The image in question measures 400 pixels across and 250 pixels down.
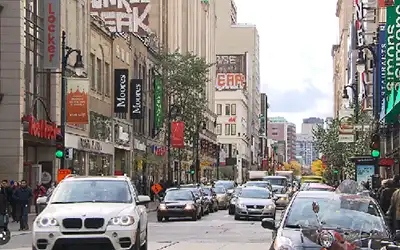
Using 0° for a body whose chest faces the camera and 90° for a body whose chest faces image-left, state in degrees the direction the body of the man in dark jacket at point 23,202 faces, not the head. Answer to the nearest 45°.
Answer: approximately 0°

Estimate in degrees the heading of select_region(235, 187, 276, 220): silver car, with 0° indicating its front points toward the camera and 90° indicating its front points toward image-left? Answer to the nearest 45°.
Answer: approximately 0°

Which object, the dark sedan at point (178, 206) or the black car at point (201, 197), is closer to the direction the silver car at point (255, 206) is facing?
the dark sedan

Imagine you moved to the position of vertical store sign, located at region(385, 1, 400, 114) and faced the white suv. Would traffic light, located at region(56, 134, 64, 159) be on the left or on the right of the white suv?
right

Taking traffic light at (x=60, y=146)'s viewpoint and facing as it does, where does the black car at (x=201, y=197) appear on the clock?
The black car is roughly at 8 o'clock from the traffic light.

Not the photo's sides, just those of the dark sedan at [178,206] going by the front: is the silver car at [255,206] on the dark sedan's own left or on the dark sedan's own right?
on the dark sedan's own left

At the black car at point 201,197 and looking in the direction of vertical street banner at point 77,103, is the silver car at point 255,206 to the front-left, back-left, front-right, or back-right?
back-left

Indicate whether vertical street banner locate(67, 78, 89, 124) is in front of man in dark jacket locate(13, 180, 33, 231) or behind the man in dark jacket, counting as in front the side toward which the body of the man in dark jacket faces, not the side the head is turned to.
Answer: behind
